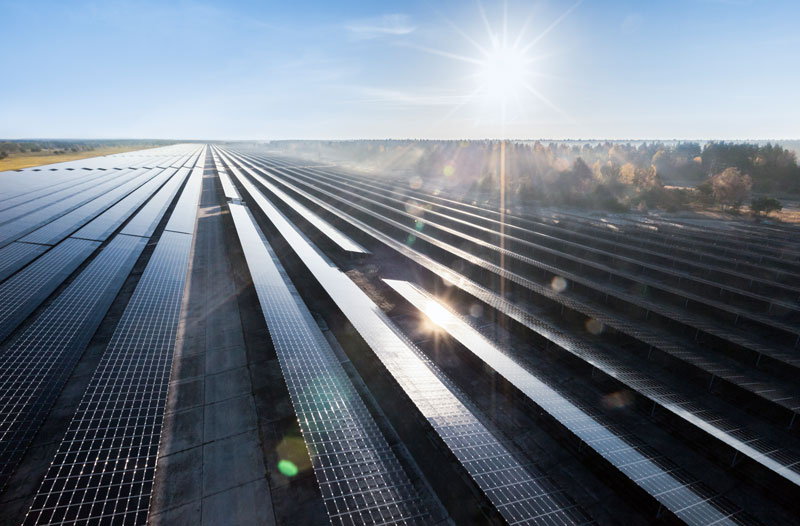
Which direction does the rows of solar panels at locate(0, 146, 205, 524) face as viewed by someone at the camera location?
facing to the right of the viewer

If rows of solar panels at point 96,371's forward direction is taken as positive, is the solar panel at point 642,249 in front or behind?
in front

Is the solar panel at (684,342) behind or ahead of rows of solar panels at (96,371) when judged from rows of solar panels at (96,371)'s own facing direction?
ahead
